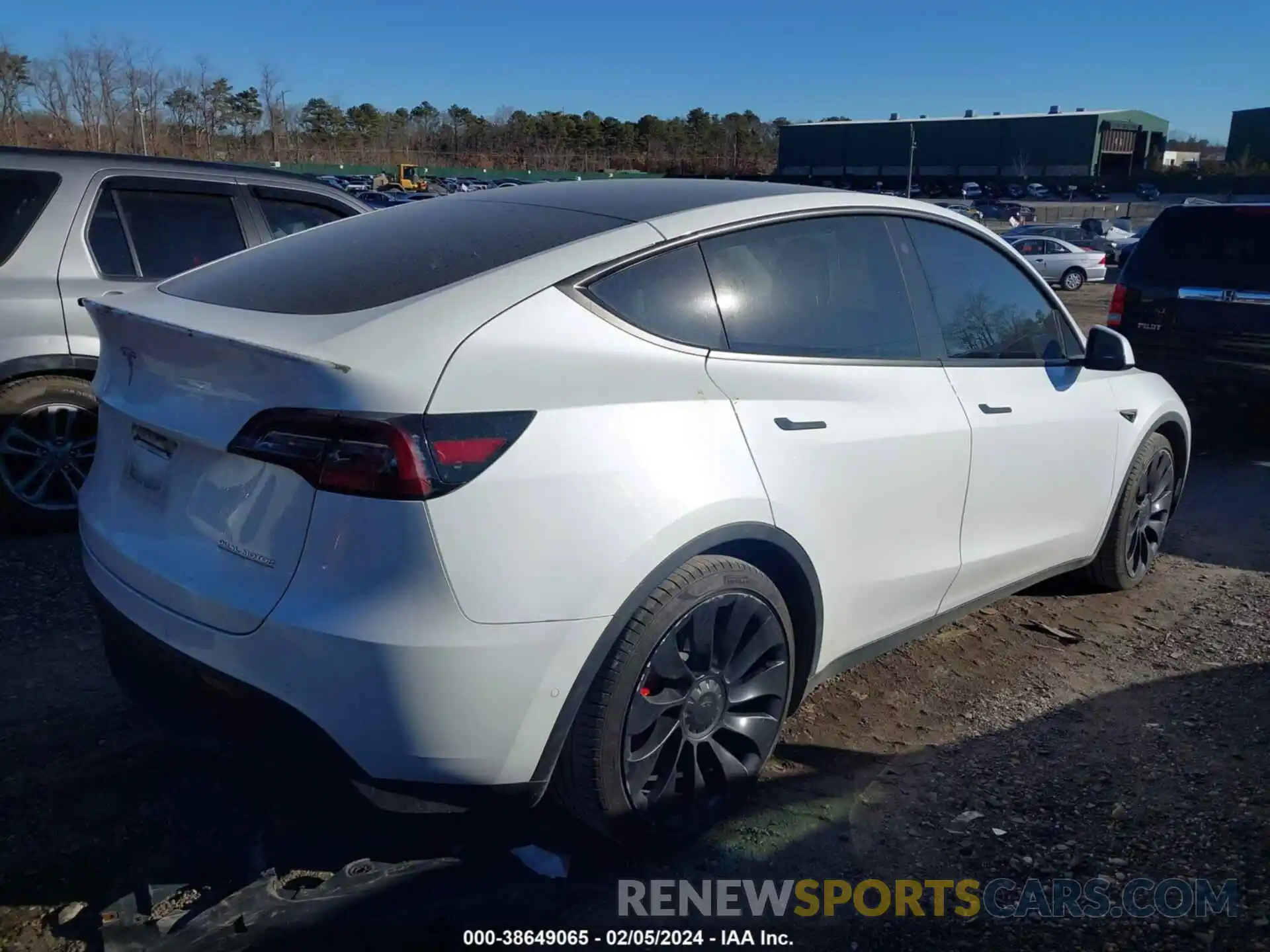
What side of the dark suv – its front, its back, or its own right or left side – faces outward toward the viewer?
back

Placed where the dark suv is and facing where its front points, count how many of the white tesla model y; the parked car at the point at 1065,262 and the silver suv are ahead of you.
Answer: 1

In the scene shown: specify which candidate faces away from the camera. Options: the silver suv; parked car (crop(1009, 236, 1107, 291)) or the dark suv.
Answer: the dark suv

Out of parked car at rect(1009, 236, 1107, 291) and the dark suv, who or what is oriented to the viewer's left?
the parked car

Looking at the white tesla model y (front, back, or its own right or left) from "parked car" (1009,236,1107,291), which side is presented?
front

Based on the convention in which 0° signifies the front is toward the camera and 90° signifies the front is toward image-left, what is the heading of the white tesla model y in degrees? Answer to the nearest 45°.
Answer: approximately 225°

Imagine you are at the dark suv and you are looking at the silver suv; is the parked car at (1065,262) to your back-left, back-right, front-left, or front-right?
back-right

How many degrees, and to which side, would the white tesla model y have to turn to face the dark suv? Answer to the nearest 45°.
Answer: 0° — it already faces it

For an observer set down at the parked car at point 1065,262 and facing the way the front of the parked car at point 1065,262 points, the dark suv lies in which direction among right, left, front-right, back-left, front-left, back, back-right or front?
left

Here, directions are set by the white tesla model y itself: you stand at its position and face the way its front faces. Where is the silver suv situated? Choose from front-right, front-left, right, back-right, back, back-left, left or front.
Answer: left

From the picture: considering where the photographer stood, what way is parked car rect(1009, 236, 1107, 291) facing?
facing to the left of the viewer

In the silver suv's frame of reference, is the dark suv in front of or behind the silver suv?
in front

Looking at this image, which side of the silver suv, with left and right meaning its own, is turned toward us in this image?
right

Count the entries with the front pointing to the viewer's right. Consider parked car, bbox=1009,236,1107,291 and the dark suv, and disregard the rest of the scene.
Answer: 0
